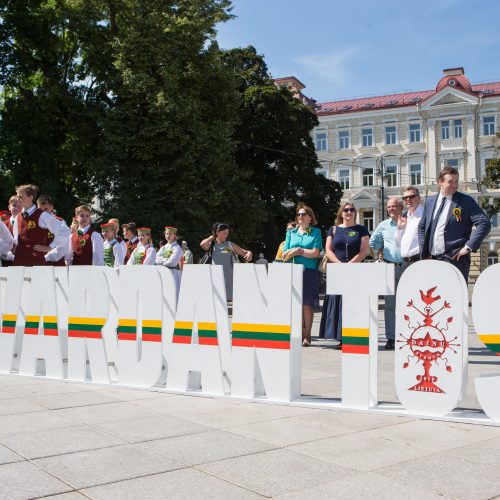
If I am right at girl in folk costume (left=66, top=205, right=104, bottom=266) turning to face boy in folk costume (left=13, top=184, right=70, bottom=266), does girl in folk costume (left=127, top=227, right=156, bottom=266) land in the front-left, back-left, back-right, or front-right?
back-right

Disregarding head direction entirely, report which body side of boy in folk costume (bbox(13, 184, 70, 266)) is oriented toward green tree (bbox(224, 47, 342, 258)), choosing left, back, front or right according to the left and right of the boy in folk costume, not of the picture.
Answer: back

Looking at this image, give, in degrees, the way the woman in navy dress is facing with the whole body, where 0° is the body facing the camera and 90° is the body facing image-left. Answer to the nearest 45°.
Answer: approximately 0°

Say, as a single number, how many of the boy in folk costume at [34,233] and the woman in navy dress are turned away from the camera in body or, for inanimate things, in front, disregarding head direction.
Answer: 0

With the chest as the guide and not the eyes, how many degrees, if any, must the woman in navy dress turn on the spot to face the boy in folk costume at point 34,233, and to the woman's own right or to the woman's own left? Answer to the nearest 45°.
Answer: approximately 90° to the woman's own right

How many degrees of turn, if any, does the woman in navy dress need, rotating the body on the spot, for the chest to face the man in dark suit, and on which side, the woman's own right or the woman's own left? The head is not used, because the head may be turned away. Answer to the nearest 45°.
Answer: approximately 45° to the woman's own left

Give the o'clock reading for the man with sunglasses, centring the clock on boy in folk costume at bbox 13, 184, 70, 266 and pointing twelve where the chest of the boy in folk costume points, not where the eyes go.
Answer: The man with sunglasses is roughly at 8 o'clock from the boy in folk costume.

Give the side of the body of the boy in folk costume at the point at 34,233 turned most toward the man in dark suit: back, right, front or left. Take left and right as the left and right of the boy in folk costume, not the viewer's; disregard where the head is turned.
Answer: left

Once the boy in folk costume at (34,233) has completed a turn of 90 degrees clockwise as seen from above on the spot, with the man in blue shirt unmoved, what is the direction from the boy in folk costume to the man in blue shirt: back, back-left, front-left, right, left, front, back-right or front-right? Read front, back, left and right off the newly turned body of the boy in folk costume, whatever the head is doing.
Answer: back-right

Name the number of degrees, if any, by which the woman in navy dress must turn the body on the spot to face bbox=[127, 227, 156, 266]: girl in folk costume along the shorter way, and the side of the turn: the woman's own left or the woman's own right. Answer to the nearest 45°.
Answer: approximately 135° to the woman's own right
